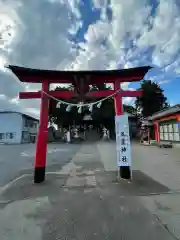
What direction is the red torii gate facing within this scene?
toward the camera

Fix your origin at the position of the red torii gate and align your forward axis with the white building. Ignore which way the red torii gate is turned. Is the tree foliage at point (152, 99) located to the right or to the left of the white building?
right

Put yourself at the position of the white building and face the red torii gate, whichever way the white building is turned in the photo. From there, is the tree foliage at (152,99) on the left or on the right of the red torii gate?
left

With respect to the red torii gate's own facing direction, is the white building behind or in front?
behind

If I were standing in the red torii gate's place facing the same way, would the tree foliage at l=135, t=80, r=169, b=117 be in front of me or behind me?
behind
